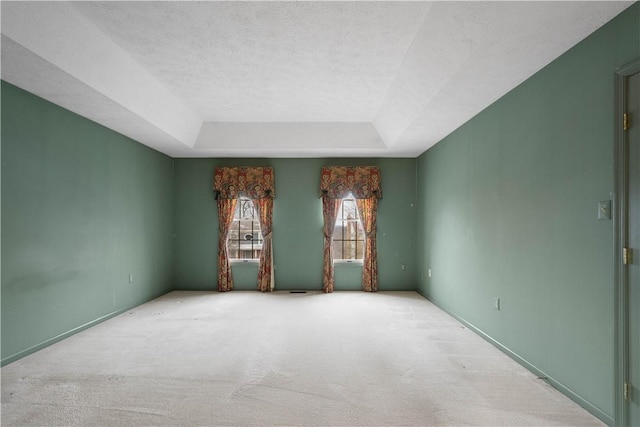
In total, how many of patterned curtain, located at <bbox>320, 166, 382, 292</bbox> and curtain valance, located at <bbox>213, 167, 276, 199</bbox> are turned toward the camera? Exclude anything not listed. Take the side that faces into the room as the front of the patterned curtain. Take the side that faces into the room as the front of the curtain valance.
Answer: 2

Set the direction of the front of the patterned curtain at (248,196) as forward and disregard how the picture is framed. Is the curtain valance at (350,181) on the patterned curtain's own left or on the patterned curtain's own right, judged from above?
on the patterned curtain's own left

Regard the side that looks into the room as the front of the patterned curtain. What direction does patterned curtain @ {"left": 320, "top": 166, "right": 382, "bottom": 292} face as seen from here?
toward the camera

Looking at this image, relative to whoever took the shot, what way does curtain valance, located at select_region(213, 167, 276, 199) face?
facing the viewer

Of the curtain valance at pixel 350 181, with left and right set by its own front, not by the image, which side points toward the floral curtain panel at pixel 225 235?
right

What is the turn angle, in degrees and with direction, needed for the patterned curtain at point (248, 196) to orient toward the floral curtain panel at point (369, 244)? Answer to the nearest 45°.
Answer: approximately 90° to its left

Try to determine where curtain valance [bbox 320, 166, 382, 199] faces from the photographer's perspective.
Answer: facing the viewer

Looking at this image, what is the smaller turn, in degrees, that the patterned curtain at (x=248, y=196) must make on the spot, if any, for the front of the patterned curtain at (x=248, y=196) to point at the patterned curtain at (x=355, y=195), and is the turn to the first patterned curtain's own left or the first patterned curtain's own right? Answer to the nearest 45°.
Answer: approximately 90° to the first patterned curtain's own left

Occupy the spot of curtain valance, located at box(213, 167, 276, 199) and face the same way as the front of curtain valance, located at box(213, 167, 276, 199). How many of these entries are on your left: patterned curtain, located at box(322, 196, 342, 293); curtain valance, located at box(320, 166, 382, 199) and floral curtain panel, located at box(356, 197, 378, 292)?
3

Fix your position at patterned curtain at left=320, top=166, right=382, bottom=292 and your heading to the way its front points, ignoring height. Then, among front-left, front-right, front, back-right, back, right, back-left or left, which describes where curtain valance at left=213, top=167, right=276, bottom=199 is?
right
